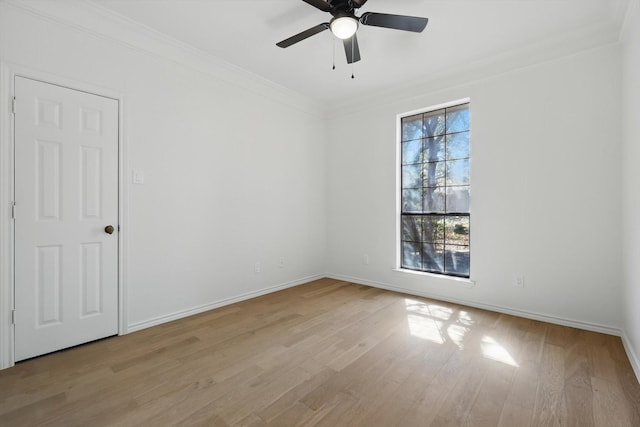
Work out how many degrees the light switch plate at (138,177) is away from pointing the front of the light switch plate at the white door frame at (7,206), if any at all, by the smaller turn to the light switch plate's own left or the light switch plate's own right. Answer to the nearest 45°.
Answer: approximately 90° to the light switch plate's own right

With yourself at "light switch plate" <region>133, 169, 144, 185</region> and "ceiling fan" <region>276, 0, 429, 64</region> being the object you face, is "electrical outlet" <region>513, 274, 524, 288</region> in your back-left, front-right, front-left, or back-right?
front-left

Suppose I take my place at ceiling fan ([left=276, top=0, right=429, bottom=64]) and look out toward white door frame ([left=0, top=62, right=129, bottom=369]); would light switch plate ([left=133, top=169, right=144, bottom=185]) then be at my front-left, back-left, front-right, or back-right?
front-right

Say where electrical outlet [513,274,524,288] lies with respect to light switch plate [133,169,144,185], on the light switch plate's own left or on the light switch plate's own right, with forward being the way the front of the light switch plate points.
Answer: on the light switch plate's own left

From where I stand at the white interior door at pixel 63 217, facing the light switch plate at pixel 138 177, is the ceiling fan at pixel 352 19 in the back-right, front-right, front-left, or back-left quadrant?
front-right

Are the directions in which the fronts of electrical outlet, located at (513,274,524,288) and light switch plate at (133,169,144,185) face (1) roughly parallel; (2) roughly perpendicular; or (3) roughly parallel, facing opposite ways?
roughly perpendicular

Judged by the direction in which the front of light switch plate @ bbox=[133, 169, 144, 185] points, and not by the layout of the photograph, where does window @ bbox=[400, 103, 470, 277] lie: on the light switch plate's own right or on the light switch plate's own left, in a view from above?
on the light switch plate's own left

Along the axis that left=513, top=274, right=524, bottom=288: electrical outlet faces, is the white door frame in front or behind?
in front

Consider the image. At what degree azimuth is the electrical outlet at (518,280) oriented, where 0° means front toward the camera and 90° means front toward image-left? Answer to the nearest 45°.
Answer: approximately 0°

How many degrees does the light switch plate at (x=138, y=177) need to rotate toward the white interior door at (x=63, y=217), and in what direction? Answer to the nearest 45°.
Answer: approximately 90° to its right
